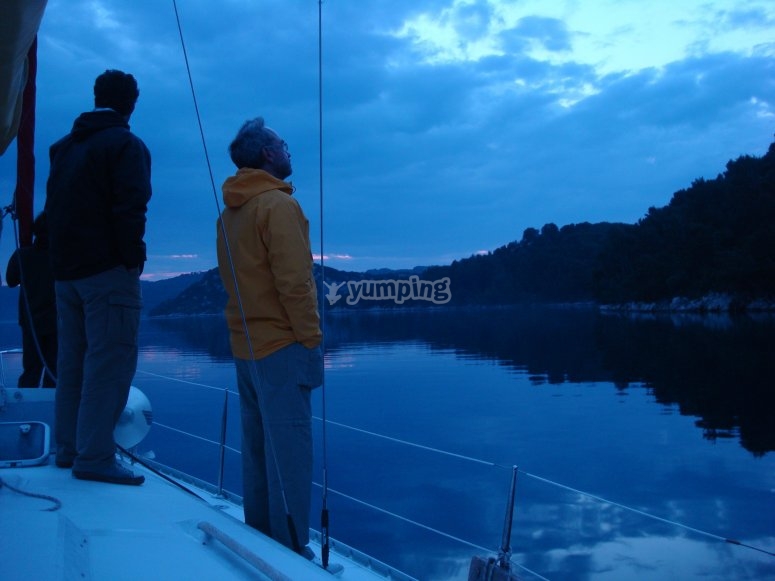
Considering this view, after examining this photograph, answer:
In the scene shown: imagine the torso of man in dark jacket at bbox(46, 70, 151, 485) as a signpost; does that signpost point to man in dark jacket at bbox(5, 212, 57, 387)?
no

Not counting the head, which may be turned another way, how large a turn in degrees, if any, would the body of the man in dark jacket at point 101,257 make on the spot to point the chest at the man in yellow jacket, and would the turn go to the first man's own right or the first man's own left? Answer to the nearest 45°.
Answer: approximately 90° to the first man's own right

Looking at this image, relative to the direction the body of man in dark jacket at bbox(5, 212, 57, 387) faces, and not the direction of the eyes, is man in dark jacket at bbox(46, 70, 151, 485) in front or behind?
behind

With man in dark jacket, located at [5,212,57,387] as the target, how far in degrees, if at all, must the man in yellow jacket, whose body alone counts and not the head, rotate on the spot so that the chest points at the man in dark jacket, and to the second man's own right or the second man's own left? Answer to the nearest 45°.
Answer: approximately 90° to the second man's own left

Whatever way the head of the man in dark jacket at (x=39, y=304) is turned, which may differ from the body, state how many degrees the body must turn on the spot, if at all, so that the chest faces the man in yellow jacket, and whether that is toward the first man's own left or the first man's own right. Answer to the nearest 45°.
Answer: approximately 180°

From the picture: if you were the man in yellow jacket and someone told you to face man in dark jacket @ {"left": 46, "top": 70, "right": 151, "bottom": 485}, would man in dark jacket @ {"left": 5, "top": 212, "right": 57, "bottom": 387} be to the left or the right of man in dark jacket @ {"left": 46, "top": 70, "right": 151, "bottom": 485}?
right

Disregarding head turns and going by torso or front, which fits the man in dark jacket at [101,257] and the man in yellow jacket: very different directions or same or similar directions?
same or similar directions

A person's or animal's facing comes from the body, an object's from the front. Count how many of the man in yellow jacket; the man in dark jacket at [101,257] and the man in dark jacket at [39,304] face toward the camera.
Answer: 0

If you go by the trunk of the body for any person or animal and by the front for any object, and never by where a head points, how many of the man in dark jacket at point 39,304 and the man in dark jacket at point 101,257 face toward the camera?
0

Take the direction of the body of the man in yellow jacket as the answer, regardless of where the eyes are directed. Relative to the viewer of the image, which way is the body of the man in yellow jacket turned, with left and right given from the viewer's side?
facing away from the viewer and to the right of the viewer

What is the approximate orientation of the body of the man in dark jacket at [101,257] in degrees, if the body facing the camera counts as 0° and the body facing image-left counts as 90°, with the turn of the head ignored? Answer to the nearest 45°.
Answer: approximately 225°

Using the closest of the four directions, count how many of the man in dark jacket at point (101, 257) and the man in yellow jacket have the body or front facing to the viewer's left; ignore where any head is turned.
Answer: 0
